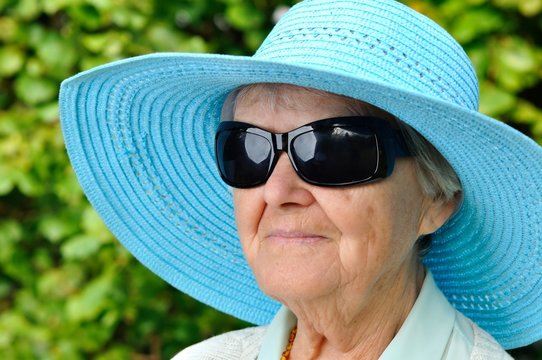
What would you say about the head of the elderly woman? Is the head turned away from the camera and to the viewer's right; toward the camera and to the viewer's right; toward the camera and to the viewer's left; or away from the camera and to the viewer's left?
toward the camera and to the viewer's left

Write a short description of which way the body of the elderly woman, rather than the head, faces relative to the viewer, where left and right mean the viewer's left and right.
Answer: facing the viewer and to the left of the viewer

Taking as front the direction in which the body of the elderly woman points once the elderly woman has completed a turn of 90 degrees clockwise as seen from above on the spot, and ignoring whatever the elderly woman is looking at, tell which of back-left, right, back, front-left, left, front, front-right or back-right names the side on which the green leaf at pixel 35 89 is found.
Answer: front
